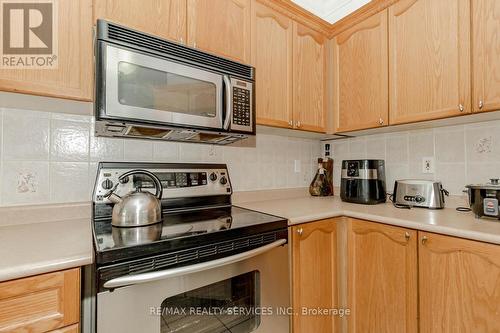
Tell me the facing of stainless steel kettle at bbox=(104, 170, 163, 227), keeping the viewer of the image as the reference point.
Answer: facing to the left of the viewer

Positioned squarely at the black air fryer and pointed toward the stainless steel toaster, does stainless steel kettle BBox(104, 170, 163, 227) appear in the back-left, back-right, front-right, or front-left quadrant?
back-right

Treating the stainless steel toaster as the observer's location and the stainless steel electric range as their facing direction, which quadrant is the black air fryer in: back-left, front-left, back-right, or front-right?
front-right

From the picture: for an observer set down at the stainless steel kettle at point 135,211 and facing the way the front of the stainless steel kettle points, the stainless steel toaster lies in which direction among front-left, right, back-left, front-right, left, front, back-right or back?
back

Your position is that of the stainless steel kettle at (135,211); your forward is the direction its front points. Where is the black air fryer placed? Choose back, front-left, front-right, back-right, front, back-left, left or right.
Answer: back
